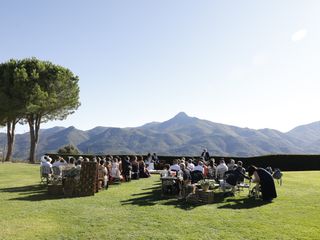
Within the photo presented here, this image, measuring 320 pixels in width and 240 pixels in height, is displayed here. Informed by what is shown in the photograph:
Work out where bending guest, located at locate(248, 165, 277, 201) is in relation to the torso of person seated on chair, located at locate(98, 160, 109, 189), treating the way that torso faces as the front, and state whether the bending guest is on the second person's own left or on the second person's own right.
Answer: on the second person's own right

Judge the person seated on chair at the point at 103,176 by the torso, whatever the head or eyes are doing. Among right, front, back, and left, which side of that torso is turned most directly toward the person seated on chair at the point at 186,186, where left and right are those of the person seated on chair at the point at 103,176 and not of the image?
right

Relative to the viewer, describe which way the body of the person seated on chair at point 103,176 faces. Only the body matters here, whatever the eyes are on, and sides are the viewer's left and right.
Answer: facing away from the viewer and to the right of the viewer

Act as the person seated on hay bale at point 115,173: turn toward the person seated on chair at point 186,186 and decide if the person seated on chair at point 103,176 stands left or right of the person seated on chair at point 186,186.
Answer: right

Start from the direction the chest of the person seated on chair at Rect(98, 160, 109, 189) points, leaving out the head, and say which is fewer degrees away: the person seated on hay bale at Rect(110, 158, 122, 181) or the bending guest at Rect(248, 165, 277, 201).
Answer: the person seated on hay bale
